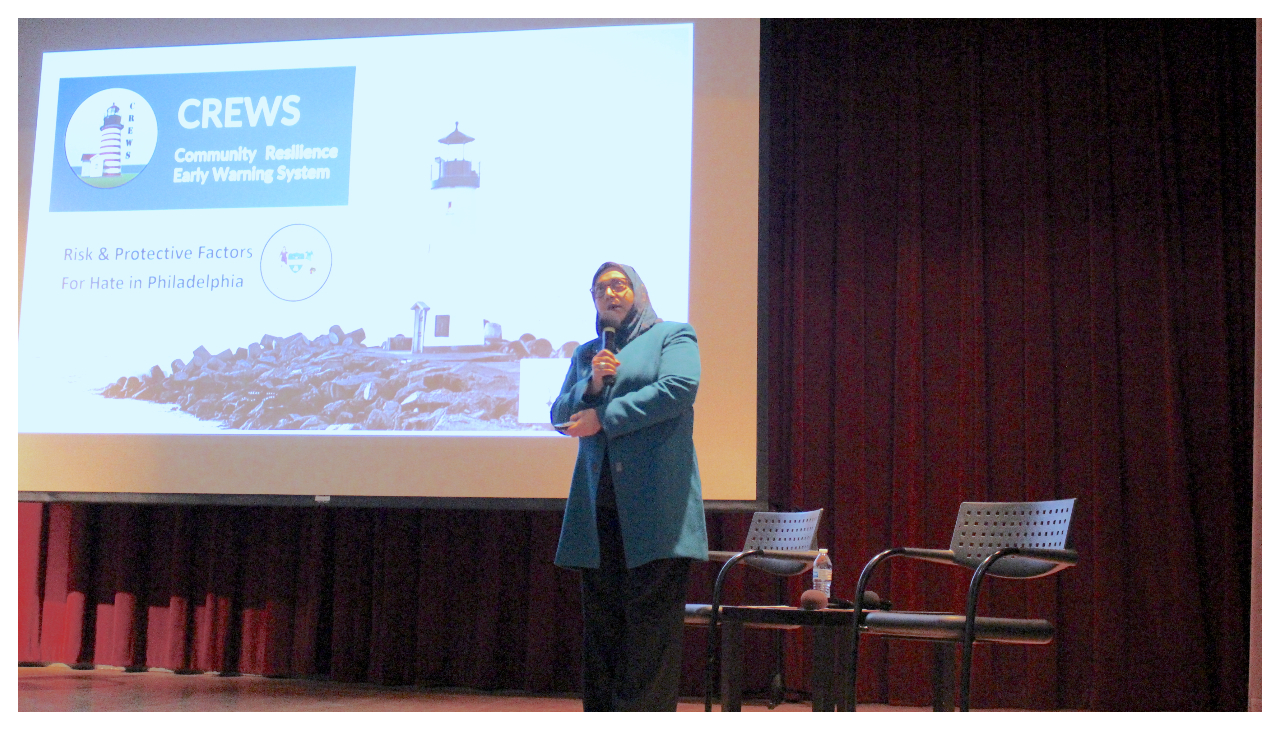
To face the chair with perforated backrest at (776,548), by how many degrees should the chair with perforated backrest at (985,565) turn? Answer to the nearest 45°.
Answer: approximately 90° to its right

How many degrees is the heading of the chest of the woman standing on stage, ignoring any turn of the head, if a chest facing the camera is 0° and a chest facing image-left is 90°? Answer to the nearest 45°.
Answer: approximately 45°

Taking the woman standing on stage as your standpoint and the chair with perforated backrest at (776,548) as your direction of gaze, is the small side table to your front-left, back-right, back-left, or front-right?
front-right

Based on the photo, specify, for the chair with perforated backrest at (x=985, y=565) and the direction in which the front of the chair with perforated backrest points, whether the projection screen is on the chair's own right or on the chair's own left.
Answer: on the chair's own right

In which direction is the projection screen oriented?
toward the camera

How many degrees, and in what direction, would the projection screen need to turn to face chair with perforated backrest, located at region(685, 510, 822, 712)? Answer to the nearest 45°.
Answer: approximately 45° to its left

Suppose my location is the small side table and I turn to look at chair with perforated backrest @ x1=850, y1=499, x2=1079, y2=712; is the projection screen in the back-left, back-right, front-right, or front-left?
back-left

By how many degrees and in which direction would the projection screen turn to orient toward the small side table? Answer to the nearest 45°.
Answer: approximately 45° to its left

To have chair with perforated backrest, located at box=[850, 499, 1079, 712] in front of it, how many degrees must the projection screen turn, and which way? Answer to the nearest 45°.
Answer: approximately 45° to its left

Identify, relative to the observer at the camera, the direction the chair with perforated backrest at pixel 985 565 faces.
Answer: facing the viewer and to the left of the viewer
